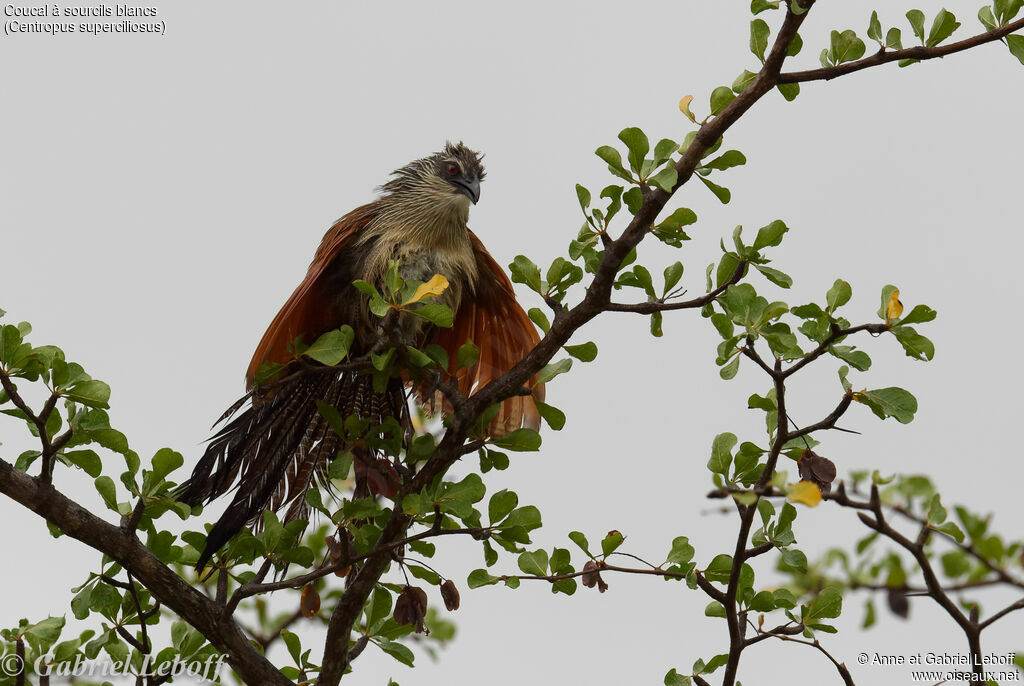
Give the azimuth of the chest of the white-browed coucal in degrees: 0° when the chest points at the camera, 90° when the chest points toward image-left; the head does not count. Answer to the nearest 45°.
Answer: approximately 315°
